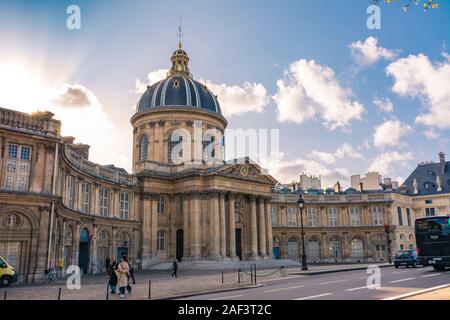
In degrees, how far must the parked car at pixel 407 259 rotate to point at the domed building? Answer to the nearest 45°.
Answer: approximately 135° to its left

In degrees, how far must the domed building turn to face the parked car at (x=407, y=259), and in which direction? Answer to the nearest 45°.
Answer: approximately 45° to its left

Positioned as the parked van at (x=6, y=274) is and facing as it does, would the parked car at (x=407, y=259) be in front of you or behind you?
in front

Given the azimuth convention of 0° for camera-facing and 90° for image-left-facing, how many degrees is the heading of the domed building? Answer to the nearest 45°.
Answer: approximately 315°

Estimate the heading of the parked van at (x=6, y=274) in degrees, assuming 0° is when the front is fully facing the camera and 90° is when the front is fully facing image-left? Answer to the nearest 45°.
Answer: approximately 270°
